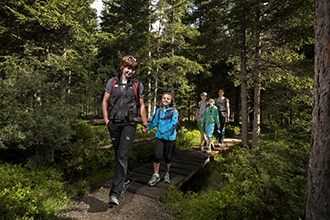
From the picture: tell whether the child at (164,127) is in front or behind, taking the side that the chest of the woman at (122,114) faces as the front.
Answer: behind

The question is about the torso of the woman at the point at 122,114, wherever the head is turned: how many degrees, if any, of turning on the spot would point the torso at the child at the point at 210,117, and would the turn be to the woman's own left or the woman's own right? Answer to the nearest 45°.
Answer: approximately 135° to the woman's own left

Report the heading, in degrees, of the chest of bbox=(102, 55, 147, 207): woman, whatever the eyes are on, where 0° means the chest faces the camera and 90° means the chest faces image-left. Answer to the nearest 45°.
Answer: approximately 0°

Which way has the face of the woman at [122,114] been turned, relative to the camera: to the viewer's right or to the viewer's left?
to the viewer's right
